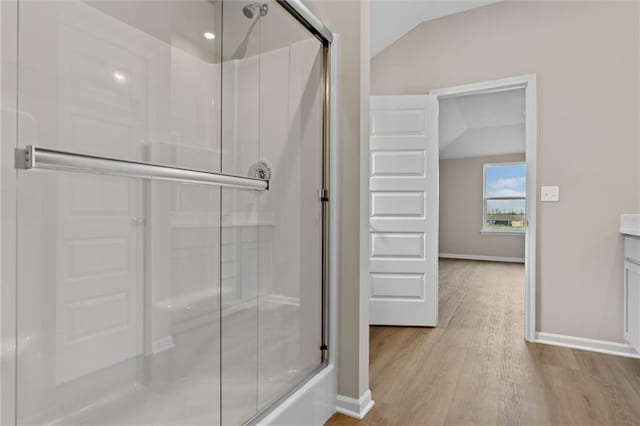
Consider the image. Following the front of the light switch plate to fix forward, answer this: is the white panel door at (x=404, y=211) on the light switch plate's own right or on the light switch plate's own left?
on the light switch plate's own right

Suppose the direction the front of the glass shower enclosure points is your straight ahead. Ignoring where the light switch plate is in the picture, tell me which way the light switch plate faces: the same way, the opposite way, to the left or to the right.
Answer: to the right

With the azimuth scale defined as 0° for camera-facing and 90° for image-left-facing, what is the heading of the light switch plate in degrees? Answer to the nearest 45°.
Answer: approximately 0°

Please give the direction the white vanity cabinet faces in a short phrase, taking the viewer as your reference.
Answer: facing to the left of the viewer

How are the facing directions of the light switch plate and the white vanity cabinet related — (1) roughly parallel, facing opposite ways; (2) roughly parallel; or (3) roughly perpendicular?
roughly perpendicular

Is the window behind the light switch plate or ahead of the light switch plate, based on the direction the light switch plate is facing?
behind

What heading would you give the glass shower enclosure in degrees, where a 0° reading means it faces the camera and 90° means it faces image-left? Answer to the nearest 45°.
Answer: approximately 315°

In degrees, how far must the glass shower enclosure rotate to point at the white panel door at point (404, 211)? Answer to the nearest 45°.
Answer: approximately 90° to its left

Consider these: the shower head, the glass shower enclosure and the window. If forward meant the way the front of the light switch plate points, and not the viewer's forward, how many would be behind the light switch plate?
1
